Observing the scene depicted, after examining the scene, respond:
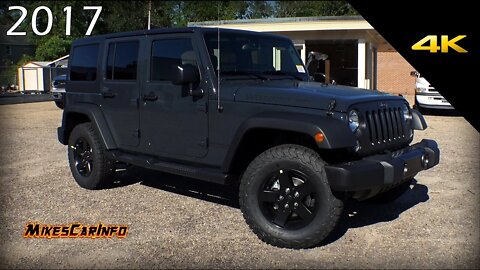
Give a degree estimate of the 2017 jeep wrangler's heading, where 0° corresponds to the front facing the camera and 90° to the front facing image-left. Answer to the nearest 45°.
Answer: approximately 315°

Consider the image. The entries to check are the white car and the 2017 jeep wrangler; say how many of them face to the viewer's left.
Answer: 0

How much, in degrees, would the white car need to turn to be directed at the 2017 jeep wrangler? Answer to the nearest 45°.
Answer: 0° — it already faces it

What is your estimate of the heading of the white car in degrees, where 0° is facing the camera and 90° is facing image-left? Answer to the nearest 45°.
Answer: approximately 0°

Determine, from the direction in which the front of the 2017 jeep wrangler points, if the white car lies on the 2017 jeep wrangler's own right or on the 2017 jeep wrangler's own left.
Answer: on the 2017 jeep wrangler's own left
